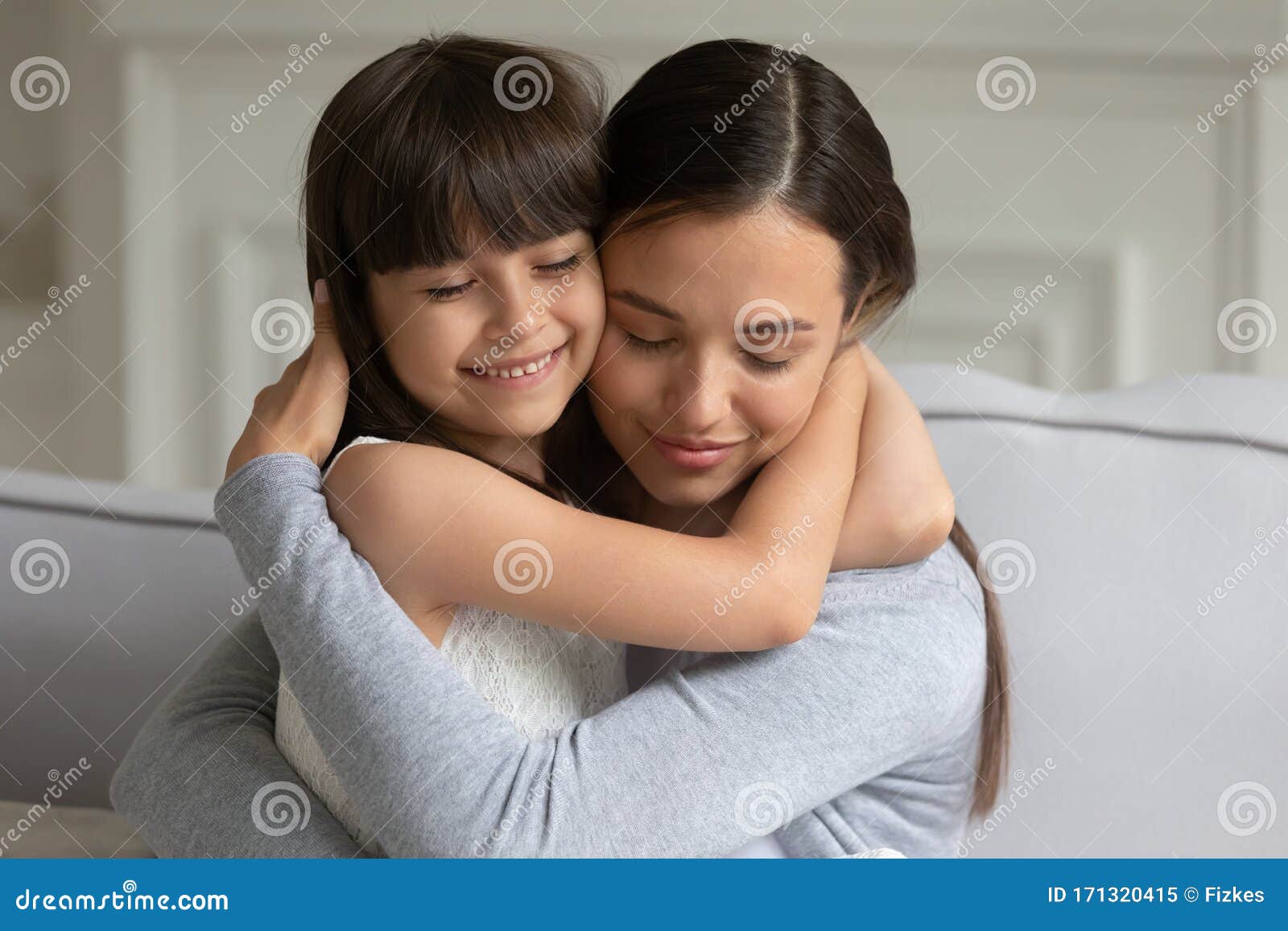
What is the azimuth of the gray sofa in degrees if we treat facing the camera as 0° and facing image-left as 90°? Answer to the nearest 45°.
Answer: approximately 0°

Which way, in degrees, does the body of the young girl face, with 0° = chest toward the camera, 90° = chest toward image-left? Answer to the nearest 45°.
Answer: approximately 315°
